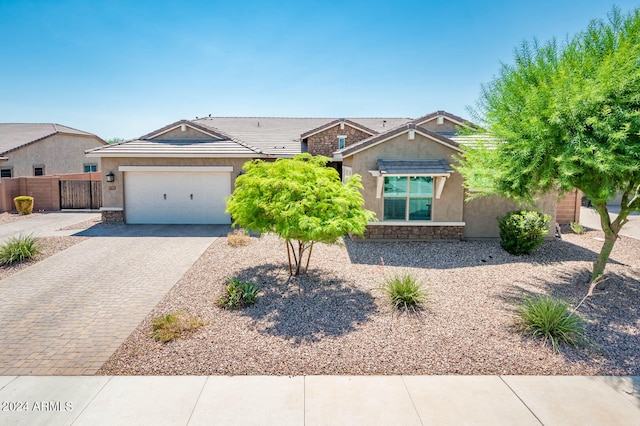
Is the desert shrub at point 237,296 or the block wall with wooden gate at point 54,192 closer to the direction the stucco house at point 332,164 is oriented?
the desert shrub

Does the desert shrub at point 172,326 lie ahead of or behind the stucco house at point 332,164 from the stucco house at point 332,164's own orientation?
ahead

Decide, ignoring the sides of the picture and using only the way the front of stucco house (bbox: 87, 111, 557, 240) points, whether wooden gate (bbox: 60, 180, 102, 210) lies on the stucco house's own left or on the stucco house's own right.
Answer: on the stucco house's own right

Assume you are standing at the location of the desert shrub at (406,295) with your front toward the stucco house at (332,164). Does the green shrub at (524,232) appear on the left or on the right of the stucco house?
right

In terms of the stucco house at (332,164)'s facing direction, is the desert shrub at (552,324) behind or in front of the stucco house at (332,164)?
in front

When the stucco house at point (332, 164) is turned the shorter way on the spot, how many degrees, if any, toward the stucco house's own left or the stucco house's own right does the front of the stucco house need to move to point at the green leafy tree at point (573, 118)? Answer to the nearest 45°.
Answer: approximately 45° to the stucco house's own left

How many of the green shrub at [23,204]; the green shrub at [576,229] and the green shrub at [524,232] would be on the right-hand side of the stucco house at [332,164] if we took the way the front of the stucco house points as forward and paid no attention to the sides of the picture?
1

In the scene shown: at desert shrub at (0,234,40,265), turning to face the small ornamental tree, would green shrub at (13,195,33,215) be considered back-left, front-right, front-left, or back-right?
back-left

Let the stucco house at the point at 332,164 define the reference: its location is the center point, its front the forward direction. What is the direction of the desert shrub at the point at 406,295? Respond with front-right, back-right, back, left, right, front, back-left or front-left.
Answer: front

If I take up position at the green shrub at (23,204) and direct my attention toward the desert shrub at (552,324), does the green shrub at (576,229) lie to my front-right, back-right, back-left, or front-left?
front-left

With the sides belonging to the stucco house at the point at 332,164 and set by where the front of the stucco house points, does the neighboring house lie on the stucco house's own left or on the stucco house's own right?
on the stucco house's own right

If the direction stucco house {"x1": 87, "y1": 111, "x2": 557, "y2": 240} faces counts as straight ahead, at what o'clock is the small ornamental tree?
The small ornamental tree is roughly at 12 o'clock from the stucco house.

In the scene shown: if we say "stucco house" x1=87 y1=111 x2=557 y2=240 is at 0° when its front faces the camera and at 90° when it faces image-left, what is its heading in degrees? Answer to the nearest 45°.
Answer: approximately 0°

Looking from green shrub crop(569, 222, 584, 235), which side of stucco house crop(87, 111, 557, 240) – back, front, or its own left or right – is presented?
left

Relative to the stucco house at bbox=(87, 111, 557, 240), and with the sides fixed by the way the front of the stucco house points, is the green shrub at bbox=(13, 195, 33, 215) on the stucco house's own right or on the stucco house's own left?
on the stucco house's own right
